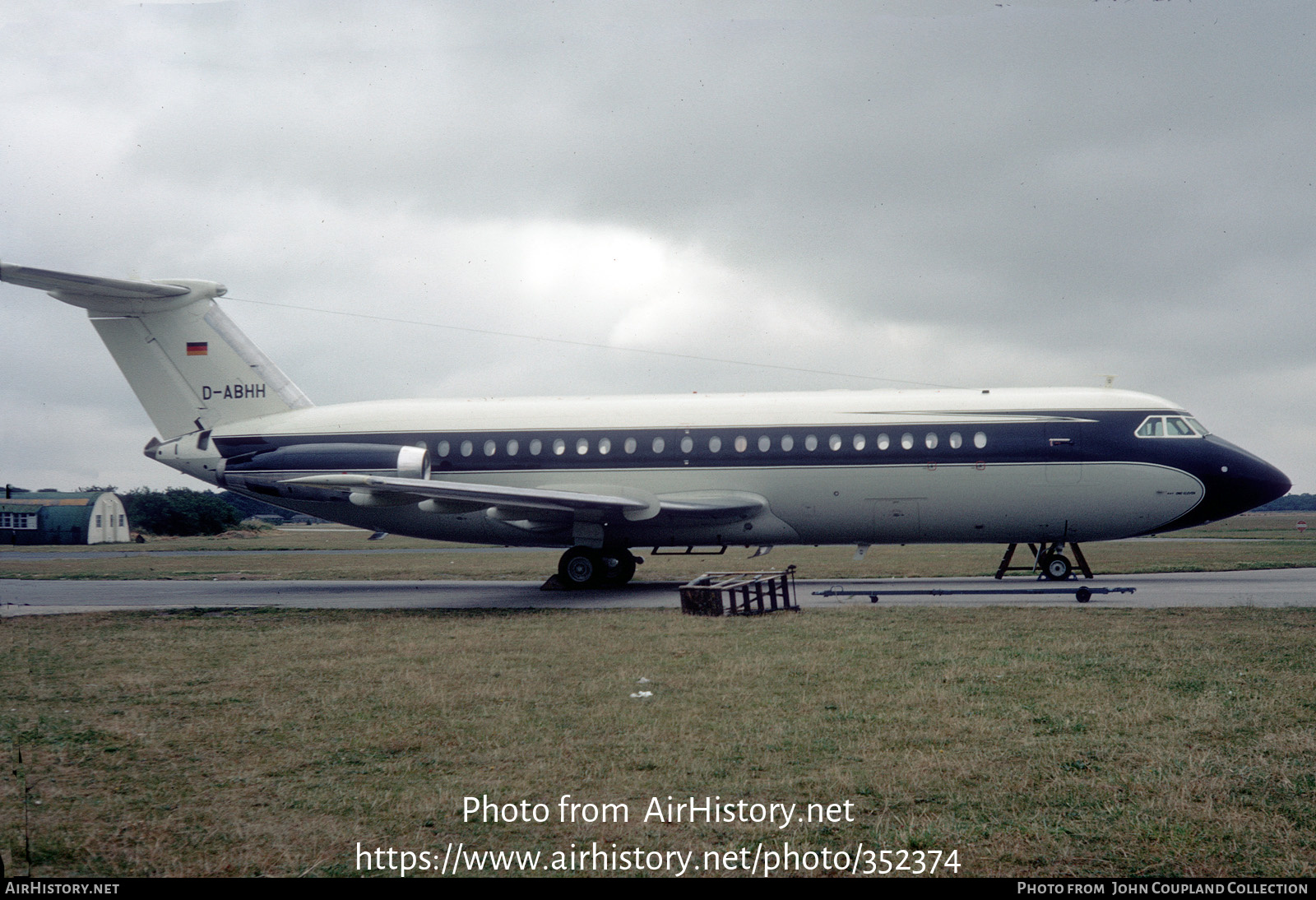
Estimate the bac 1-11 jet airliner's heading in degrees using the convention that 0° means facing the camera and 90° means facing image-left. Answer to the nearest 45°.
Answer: approximately 270°
